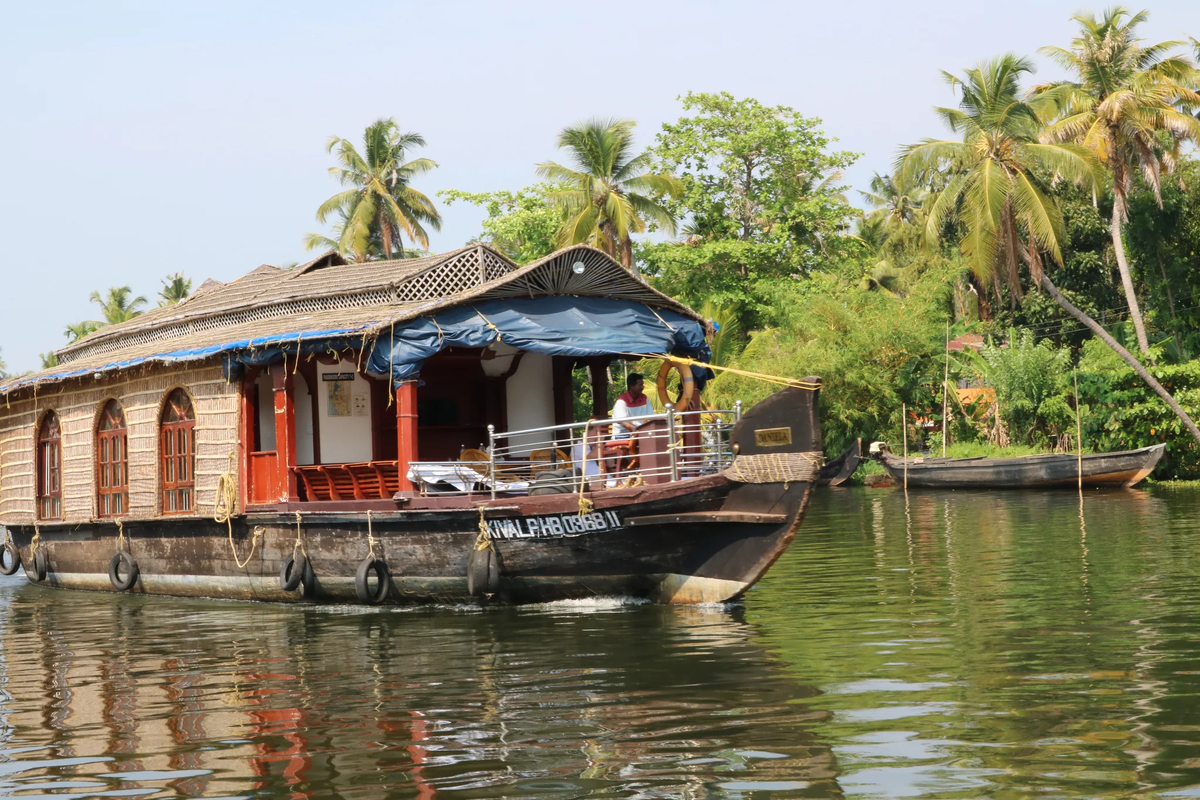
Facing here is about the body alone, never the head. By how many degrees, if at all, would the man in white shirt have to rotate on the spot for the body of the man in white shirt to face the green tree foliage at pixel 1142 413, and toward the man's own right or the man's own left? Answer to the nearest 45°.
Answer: approximately 90° to the man's own left

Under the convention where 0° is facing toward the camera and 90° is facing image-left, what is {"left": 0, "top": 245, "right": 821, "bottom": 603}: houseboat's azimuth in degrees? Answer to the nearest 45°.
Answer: approximately 315°

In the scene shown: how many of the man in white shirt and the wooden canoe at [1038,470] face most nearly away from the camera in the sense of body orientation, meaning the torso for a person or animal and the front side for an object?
0

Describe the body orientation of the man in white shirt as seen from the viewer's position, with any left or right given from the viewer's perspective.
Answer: facing the viewer and to the right of the viewer

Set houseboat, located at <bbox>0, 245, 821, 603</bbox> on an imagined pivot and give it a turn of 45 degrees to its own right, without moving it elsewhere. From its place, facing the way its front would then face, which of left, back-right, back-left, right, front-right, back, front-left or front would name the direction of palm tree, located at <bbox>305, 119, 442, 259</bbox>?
back

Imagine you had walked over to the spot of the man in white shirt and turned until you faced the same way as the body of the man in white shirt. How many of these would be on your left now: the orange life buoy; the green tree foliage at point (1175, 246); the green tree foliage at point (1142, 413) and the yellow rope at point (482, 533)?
3

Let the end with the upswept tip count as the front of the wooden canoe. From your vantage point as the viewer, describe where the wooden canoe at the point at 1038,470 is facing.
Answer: facing to the right of the viewer

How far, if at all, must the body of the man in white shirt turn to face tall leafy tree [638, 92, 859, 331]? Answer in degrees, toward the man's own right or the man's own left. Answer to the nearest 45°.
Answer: approximately 135° to the man's own left

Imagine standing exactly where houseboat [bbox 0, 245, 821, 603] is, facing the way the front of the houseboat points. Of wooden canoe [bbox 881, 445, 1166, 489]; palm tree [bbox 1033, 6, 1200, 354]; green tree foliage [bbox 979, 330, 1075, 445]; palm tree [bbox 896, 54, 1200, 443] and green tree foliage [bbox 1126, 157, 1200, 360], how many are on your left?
5

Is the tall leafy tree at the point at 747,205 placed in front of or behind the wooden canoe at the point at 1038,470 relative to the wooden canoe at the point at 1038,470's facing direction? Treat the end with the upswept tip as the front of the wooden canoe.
behind

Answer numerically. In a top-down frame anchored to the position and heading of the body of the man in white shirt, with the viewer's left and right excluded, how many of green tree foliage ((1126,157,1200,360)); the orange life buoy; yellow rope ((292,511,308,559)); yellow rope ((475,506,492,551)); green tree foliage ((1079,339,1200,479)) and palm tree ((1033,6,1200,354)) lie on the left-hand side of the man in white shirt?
4
